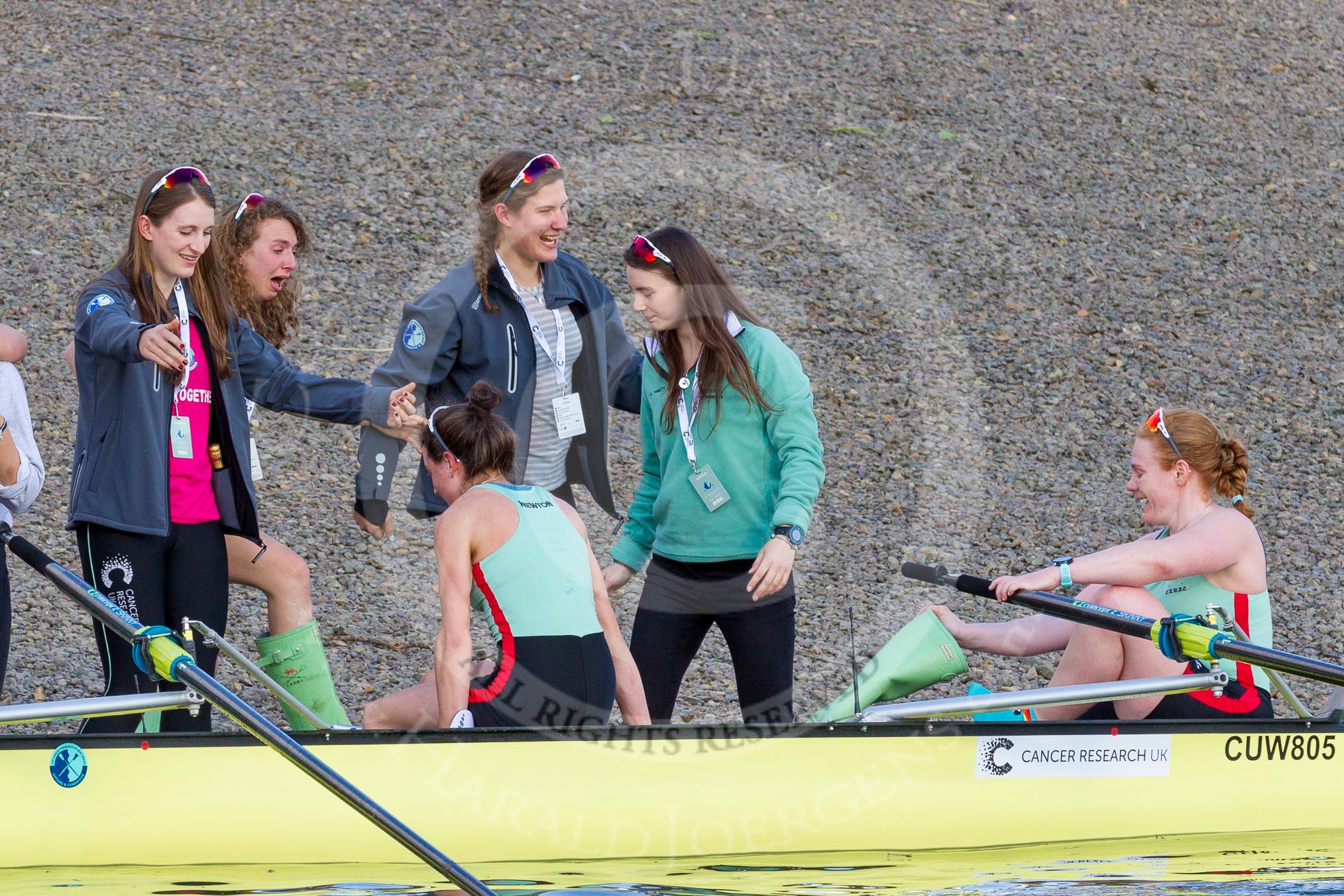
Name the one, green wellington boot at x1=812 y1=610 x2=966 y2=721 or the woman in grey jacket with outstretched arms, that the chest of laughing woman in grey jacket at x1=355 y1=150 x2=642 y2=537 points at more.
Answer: the green wellington boot

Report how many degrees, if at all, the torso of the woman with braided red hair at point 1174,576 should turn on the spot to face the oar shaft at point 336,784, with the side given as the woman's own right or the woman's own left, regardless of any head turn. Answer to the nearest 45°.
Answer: approximately 45° to the woman's own left

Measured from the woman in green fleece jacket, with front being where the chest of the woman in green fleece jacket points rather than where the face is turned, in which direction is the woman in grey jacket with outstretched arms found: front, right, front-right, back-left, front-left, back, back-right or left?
front-right

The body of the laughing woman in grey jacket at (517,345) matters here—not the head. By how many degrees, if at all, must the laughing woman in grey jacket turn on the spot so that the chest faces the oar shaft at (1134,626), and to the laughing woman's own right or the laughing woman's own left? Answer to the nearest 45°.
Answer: approximately 45° to the laughing woman's own left

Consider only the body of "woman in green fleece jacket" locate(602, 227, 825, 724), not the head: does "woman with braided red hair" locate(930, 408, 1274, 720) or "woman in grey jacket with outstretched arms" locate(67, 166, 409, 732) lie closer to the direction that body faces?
the woman in grey jacket with outstretched arms

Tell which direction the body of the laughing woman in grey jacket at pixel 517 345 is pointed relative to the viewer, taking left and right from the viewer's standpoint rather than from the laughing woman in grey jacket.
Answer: facing the viewer and to the right of the viewer

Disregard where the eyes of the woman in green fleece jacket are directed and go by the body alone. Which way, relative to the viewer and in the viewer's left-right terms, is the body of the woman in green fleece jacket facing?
facing the viewer and to the left of the viewer
